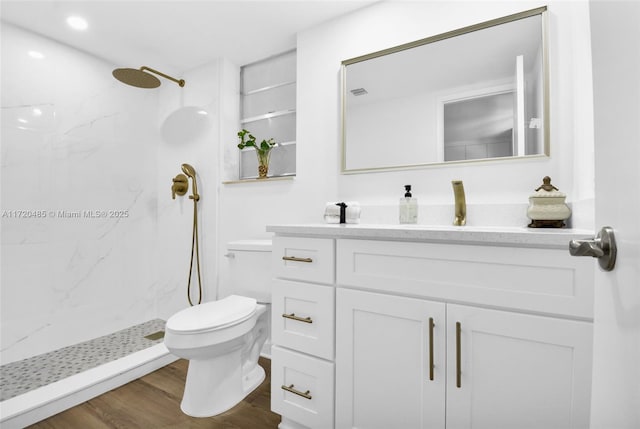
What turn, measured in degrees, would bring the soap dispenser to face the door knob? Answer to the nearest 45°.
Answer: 0° — it already faces it

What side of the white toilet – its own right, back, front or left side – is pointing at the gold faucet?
left

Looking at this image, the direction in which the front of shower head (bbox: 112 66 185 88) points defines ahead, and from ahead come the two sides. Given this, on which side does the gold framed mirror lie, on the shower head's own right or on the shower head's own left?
on the shower head's own left

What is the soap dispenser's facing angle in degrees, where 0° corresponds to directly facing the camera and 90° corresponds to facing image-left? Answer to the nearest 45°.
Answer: approximately 0°
